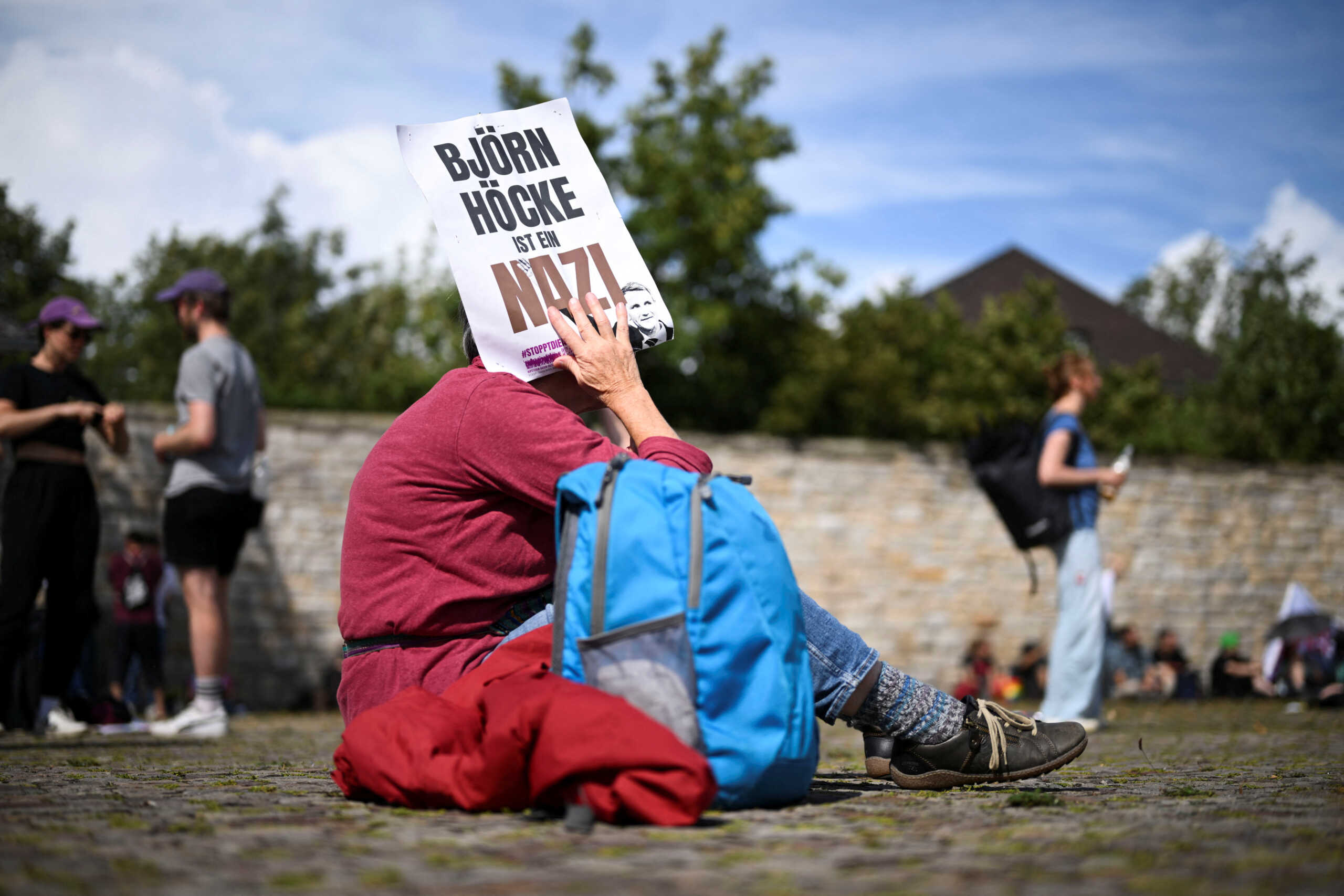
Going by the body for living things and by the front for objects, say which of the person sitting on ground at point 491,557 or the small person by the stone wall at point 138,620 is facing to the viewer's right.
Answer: the person sitting on ground at point 491,557

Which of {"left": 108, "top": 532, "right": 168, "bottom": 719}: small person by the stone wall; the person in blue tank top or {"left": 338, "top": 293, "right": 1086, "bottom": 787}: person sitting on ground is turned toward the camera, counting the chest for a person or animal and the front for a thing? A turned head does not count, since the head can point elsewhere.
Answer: {"left": 108, "top": 532, "right": 168, "bottom": 719}: small person by the stone wall

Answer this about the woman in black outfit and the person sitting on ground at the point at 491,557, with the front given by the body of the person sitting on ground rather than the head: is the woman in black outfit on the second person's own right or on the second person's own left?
on the second person's own left

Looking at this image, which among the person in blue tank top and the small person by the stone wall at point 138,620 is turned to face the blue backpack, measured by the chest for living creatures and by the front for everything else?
the small person by the stone wall

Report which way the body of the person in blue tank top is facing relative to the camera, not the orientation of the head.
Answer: to the viewer's right

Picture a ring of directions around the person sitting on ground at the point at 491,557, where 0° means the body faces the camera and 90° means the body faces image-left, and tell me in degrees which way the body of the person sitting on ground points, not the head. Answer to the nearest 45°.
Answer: approximately 270°

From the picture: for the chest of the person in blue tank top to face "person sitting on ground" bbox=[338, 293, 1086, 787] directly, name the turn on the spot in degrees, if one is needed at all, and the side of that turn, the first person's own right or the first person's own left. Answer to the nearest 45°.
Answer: approximately 90° to the first person's own right

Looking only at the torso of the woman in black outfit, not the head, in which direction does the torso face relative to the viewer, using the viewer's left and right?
facing the viewer and to the right of the viewer

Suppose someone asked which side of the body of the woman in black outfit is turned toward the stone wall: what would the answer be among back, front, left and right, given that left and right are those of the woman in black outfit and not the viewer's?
left

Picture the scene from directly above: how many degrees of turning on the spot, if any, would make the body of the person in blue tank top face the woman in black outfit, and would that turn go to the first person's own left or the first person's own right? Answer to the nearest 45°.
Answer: approximately 135° to the first person's own right
